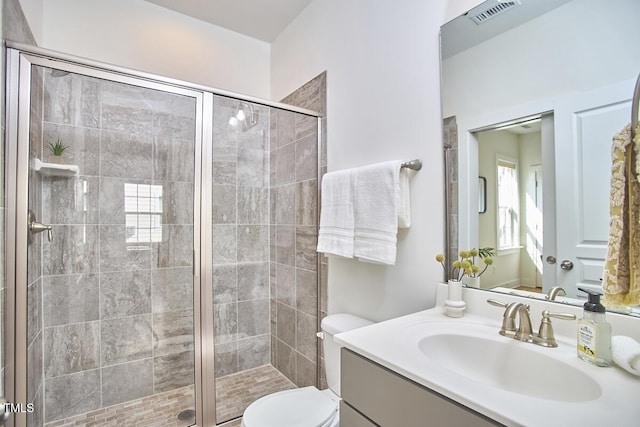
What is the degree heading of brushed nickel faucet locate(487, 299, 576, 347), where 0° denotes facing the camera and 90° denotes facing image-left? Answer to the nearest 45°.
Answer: approximately 45°

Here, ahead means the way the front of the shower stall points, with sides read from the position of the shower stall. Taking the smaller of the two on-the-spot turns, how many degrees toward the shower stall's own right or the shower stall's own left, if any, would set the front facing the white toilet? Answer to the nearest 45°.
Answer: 0° — it already faces it

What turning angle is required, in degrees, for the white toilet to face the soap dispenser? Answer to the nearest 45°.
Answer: approximately 90° to its left
